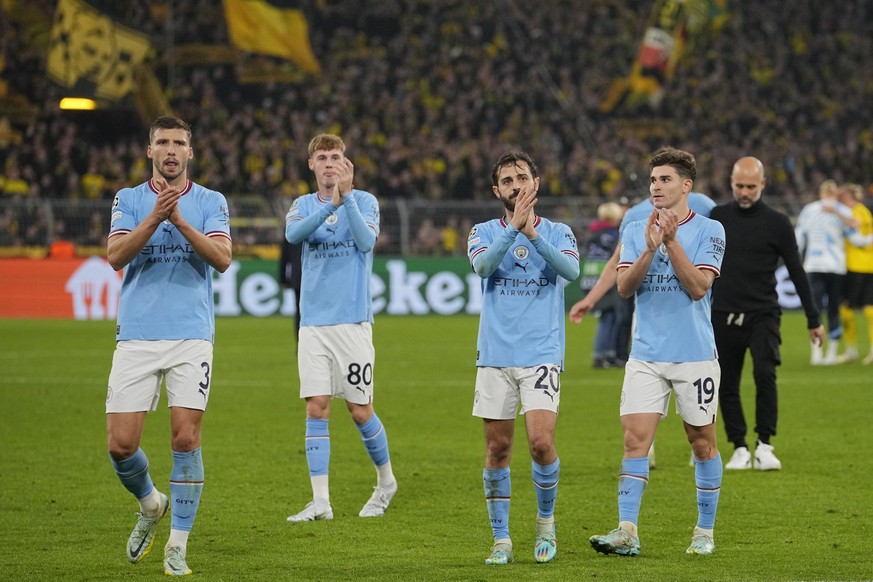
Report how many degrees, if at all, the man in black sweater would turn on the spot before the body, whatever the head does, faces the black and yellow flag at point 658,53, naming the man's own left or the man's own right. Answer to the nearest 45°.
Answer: approximately 180°

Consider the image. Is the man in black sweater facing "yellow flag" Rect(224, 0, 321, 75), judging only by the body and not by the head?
no

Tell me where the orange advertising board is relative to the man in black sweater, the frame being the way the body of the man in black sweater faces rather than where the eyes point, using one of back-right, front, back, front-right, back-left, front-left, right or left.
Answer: back-right

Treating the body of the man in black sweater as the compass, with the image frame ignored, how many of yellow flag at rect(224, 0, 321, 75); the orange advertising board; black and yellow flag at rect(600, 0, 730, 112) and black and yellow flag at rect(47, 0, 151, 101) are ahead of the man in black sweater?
0

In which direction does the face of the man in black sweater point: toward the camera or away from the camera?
toward the camera

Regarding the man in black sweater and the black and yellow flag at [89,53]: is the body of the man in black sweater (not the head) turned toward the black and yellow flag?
no

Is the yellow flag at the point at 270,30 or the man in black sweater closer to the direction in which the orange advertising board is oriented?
the man in black sweater

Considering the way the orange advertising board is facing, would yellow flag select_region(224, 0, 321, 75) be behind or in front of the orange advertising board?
behind

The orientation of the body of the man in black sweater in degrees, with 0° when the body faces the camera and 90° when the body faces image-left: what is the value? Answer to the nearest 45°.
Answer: approximately 0°

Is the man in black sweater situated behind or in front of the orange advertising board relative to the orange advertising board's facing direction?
in front

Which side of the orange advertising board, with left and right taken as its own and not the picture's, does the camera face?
front

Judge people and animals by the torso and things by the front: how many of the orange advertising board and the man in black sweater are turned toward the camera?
2
